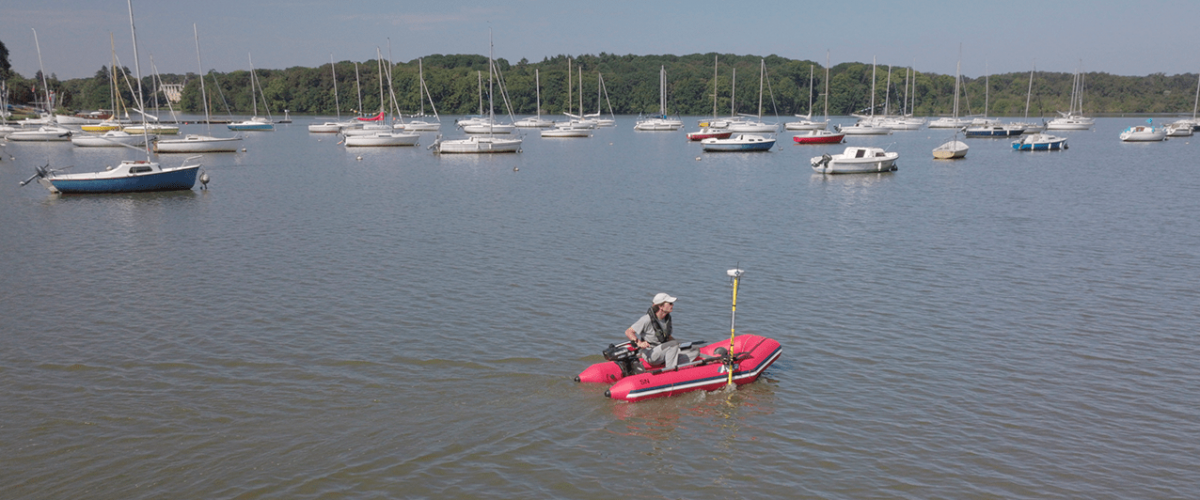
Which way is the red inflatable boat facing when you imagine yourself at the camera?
facing away from the viewer and to the right of the viewer
